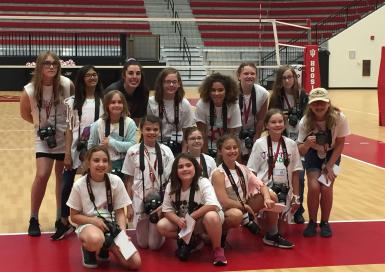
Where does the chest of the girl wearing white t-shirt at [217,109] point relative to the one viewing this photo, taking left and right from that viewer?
facing the viewer

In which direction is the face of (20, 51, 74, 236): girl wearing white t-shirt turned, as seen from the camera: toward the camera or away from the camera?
toward the camera

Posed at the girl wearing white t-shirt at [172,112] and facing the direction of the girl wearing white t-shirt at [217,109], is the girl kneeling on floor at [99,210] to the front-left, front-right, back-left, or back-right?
back-right

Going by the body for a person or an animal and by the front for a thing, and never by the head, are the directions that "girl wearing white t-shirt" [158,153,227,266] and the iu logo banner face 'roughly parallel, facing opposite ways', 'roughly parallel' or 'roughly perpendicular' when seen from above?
roughly parallel

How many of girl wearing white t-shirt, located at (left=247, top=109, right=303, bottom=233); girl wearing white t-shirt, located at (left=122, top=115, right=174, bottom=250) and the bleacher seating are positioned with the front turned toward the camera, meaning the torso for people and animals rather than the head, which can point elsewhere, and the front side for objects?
3

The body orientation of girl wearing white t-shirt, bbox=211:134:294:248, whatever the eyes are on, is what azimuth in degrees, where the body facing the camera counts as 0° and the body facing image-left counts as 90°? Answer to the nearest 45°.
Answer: approximately 315°

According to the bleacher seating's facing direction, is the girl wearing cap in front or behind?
in front

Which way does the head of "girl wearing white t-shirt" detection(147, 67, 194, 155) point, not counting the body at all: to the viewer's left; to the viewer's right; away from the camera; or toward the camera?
toward the camera

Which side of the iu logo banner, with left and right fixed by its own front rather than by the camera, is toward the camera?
front

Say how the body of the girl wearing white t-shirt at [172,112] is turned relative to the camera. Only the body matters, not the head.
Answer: toward the camera

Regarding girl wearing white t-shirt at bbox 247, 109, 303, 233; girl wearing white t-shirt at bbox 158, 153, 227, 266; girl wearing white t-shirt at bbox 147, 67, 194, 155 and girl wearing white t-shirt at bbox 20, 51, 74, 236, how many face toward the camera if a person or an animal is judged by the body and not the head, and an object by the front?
4

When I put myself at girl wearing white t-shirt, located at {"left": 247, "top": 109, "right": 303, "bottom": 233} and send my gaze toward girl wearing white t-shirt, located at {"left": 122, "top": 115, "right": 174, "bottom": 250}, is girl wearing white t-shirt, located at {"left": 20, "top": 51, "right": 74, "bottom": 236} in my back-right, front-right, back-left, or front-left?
front-right

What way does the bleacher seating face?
toward the camera

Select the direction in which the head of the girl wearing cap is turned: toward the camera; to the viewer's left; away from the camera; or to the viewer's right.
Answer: toward the camera

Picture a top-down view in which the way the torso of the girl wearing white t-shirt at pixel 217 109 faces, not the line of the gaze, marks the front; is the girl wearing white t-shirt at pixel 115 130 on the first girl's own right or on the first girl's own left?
on the first girl's own right

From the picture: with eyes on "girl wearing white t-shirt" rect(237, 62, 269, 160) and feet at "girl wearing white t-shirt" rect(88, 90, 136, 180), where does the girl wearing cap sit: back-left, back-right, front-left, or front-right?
front-right

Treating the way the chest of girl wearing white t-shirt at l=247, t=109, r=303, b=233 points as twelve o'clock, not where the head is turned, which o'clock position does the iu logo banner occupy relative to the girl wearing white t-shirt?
The iu logo banner is roughly at 6 o'clock from the girl wearing white t-shirt.

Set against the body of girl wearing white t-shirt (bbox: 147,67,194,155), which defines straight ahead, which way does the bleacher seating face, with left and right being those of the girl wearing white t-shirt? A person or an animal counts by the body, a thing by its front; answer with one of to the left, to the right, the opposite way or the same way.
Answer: the same way

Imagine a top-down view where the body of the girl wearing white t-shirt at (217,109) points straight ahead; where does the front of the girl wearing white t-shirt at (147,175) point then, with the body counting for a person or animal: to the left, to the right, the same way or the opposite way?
the same way
